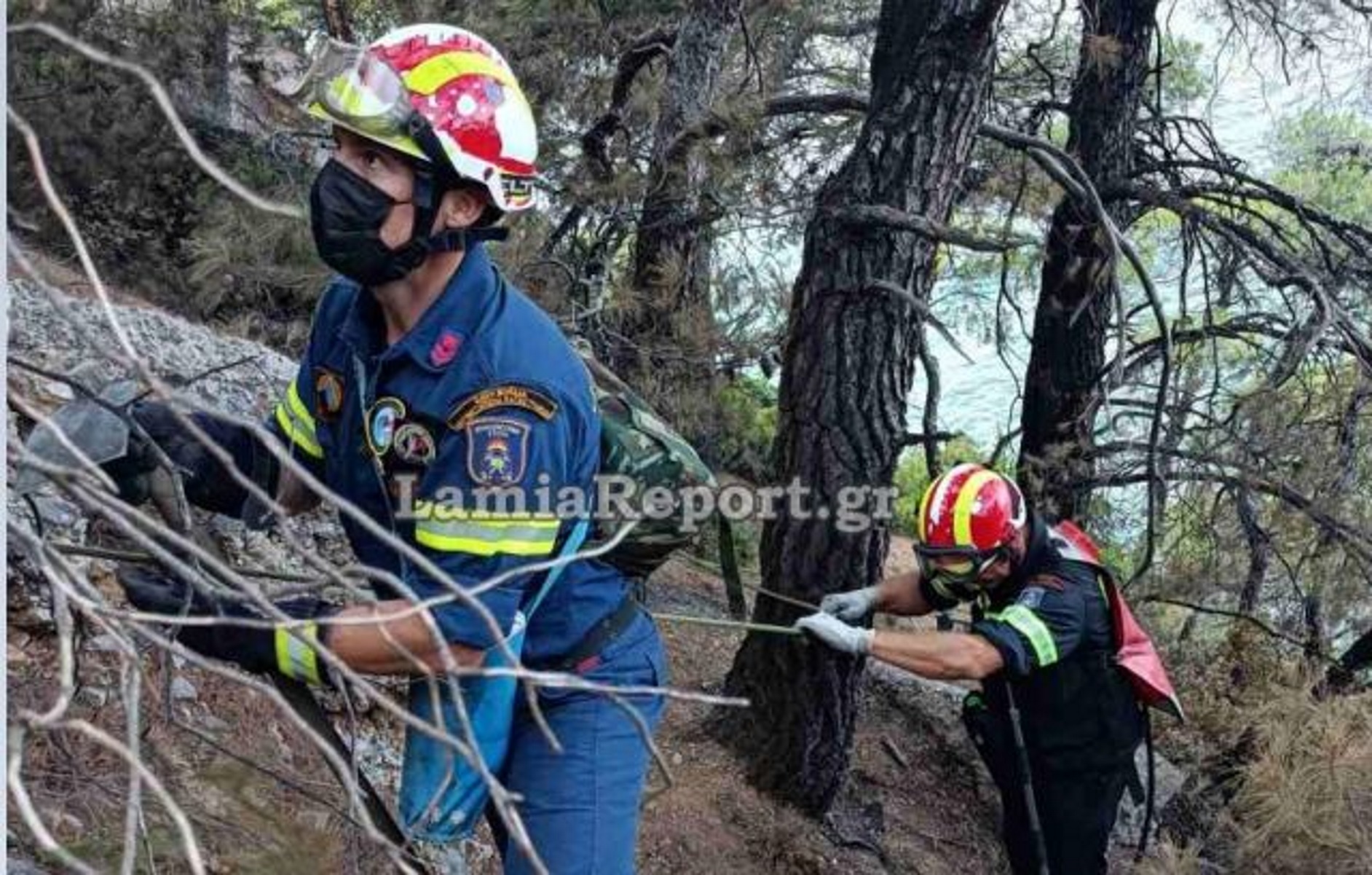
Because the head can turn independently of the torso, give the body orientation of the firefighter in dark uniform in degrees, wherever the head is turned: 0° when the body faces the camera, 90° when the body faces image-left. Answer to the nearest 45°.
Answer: approximately 45°

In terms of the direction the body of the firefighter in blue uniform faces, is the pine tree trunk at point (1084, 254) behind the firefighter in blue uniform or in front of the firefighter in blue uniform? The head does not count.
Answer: behind

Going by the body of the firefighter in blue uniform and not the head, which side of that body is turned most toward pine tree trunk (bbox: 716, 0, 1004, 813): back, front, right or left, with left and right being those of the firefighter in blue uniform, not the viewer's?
back

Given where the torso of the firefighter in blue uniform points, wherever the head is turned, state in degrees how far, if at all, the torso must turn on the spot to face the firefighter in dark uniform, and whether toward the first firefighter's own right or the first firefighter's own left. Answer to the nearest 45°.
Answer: approximately 180°

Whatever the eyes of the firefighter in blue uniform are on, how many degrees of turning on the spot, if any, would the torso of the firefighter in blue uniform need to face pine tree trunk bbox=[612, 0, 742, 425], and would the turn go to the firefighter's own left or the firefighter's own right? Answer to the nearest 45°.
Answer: approximately 135° to the firefighter's own right

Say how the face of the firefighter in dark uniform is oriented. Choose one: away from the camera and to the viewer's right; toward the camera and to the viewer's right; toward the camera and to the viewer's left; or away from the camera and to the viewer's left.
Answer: toward the camera and to the viewer's left

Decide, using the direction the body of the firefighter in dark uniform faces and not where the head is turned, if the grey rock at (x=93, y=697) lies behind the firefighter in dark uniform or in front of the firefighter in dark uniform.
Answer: in front

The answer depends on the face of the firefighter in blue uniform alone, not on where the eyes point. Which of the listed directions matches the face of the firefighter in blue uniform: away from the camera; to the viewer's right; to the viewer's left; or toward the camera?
to the viewer's left
